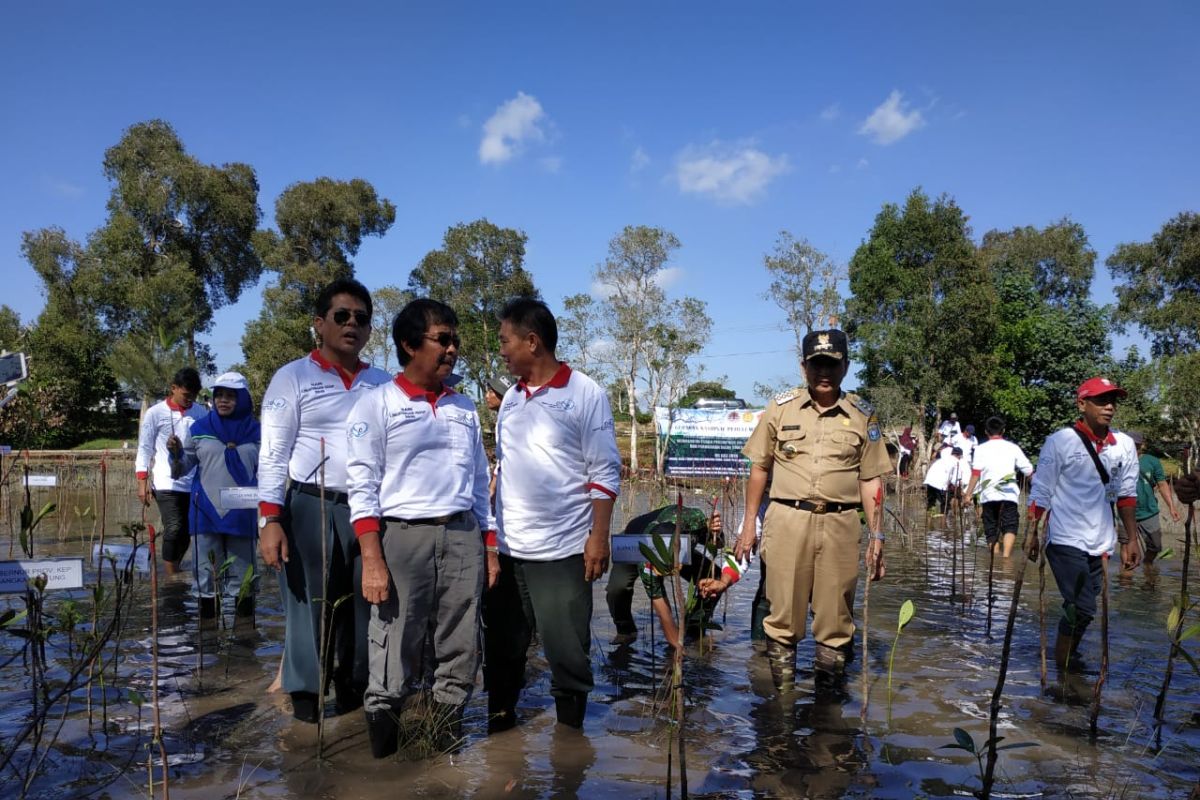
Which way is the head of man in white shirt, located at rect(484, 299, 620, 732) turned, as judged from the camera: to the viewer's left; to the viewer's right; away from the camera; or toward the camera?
to the viewer's left

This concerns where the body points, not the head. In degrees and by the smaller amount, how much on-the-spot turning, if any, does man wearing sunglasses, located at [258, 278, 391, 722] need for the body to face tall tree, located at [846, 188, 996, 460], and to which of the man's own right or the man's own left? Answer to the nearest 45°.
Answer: approximately 90° to the man's own left

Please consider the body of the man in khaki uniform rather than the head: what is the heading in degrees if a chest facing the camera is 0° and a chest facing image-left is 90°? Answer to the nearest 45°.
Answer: approximately 0°

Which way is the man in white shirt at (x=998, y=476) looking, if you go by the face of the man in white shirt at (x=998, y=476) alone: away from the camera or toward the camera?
away from the camera

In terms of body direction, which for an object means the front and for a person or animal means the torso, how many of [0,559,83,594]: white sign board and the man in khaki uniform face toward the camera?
2

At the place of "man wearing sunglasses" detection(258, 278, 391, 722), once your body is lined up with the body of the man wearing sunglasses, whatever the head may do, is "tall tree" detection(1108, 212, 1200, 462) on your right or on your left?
on your left

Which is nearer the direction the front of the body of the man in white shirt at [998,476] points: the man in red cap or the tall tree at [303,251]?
the tall tree

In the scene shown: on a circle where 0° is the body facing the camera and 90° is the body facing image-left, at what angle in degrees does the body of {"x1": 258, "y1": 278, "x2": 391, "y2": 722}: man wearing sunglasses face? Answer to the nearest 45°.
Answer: approximately 315°

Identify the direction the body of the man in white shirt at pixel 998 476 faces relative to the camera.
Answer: away from the camera
